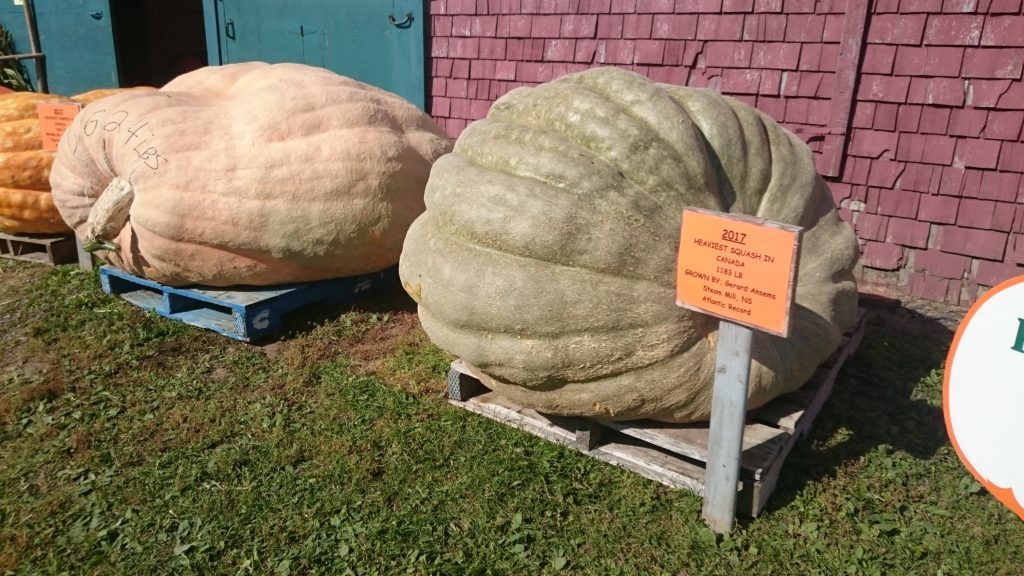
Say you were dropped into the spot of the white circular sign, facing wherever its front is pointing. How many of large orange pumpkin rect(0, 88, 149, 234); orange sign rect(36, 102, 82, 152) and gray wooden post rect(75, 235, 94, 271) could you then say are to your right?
3

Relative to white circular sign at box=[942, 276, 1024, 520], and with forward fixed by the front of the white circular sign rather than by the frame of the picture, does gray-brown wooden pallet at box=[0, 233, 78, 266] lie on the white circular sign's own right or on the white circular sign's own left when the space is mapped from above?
on the white circular sign's own right

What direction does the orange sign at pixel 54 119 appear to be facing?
toward the camera

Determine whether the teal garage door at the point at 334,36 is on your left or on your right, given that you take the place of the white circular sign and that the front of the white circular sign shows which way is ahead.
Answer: on your right

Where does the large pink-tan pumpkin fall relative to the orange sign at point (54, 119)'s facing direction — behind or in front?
in front

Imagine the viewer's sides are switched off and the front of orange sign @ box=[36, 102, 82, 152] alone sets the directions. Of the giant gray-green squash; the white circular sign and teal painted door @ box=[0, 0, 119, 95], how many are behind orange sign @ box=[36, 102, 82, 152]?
1

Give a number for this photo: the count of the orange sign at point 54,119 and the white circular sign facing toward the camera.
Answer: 2

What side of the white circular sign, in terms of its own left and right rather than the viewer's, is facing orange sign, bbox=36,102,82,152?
right

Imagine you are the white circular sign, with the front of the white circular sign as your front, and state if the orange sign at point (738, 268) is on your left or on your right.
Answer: on your right

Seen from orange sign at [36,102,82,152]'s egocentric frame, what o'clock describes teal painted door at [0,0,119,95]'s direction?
The teal painted door is roughly at 6 o'clock from the orange sign.
